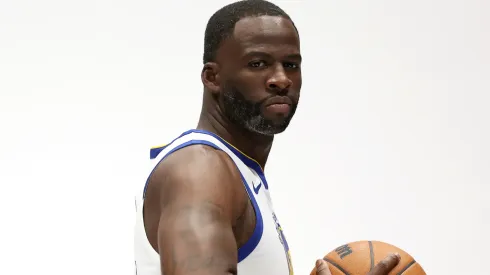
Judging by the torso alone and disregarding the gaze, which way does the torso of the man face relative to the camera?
to the viewer's right
